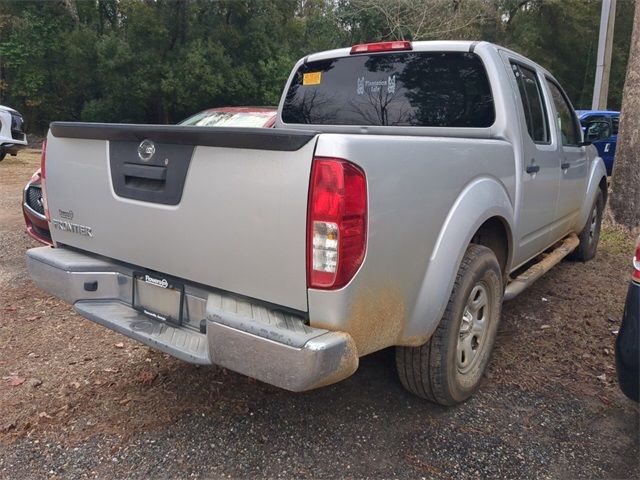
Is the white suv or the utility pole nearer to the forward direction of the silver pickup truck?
the utility pole

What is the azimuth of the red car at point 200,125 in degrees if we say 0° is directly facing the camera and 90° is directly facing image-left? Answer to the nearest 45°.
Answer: approximately 45°

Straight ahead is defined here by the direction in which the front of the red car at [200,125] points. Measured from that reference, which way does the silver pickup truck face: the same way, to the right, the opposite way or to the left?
the opposite way

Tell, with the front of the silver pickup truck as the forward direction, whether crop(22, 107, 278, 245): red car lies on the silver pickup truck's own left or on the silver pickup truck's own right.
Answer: on the silver pickup truck's own left

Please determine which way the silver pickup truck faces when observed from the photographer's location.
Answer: facing away from the viewer and to the right of the viewer

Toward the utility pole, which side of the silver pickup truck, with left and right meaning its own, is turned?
front

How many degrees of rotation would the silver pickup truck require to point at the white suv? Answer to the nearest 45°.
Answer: approximately 90° to its left
